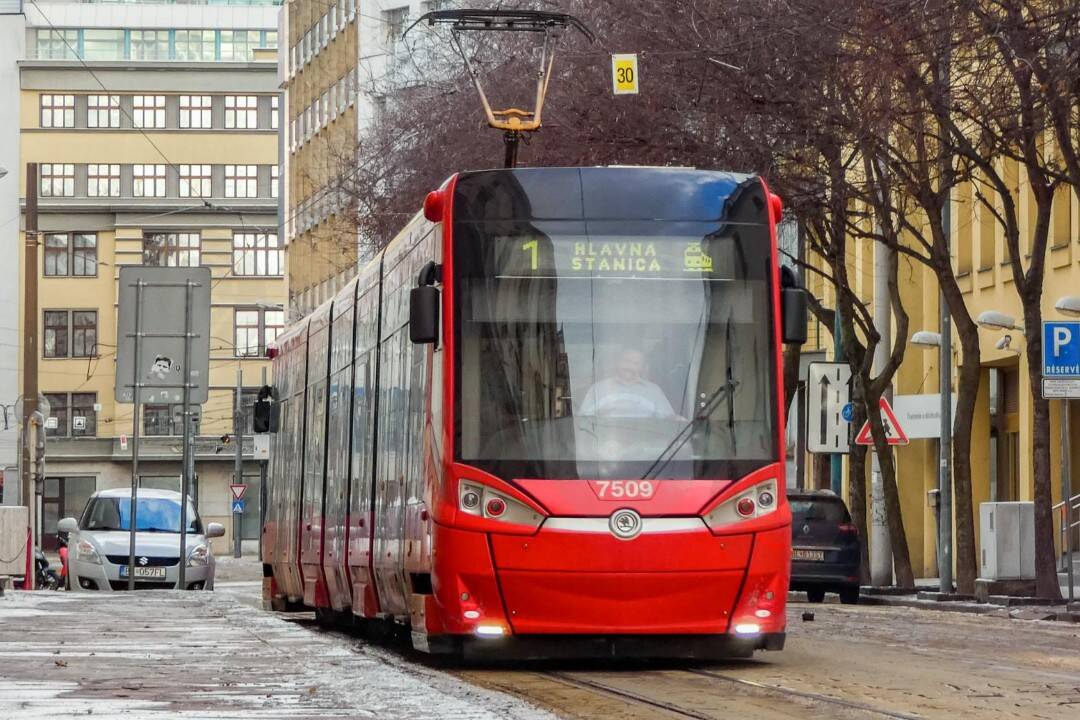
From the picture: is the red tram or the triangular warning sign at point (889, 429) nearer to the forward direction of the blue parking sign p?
the red tram

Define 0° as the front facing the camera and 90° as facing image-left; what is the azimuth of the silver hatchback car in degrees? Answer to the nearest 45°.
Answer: approximately 0°

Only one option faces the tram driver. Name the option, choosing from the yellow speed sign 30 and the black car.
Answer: the yellow speed sign 30

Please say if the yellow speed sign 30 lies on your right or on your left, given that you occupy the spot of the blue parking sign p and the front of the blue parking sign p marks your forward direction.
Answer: on your right

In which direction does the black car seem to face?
away from the camera

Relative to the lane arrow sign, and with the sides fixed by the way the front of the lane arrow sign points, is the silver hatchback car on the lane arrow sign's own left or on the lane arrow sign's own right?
on the lane arrow sign's own right

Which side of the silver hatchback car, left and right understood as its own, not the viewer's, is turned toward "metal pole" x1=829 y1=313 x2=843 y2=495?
left

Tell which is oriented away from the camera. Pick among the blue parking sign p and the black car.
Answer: the black car
